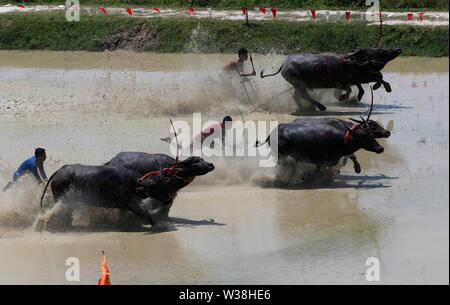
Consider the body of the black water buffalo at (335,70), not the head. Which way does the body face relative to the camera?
to the viewer's right

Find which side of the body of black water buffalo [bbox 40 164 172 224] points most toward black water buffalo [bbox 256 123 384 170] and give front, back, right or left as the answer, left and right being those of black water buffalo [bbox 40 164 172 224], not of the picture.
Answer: front

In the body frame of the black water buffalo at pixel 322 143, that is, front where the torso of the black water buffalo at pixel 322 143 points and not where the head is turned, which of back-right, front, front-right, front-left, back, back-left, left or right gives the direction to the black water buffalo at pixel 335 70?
left

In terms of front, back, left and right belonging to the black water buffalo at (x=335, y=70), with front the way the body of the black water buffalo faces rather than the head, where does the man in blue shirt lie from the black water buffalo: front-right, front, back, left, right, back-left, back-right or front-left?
back-right

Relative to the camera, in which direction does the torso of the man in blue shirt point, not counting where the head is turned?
to the viewer's right

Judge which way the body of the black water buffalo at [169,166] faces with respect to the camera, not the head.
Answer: to the viewer's right

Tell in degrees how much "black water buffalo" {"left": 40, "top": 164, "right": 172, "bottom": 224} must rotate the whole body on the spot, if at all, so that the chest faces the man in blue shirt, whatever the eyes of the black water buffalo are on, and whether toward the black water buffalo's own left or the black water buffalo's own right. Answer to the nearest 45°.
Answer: approximately 135° to the black water buffalo's own left

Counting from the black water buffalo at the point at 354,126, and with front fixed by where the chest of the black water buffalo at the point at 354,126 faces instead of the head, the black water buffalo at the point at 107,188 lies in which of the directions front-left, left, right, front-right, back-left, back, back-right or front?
back-right

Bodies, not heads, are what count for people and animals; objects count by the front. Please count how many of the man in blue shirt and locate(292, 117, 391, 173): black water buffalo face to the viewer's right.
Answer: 2

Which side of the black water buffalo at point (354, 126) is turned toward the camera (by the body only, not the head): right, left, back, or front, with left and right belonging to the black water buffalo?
right

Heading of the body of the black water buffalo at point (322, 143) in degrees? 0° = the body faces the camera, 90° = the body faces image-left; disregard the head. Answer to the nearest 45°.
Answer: approximately 270°

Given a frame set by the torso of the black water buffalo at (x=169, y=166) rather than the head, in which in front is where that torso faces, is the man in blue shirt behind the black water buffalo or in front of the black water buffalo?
behind
